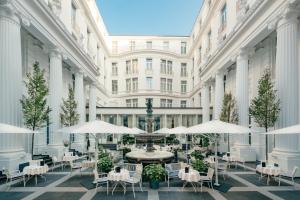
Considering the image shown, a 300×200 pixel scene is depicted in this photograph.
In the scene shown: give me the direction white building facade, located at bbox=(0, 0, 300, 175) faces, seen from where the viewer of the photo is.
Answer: facing the viewer

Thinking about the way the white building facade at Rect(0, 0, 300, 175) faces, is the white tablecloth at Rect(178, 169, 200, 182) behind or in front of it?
in front

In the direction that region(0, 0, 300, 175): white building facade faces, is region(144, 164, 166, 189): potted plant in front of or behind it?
in front

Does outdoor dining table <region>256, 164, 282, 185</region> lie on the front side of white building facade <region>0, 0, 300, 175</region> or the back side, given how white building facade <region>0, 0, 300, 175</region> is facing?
on the front side

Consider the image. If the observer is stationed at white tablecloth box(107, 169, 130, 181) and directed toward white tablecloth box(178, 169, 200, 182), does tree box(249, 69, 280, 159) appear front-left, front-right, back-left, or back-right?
front-left
